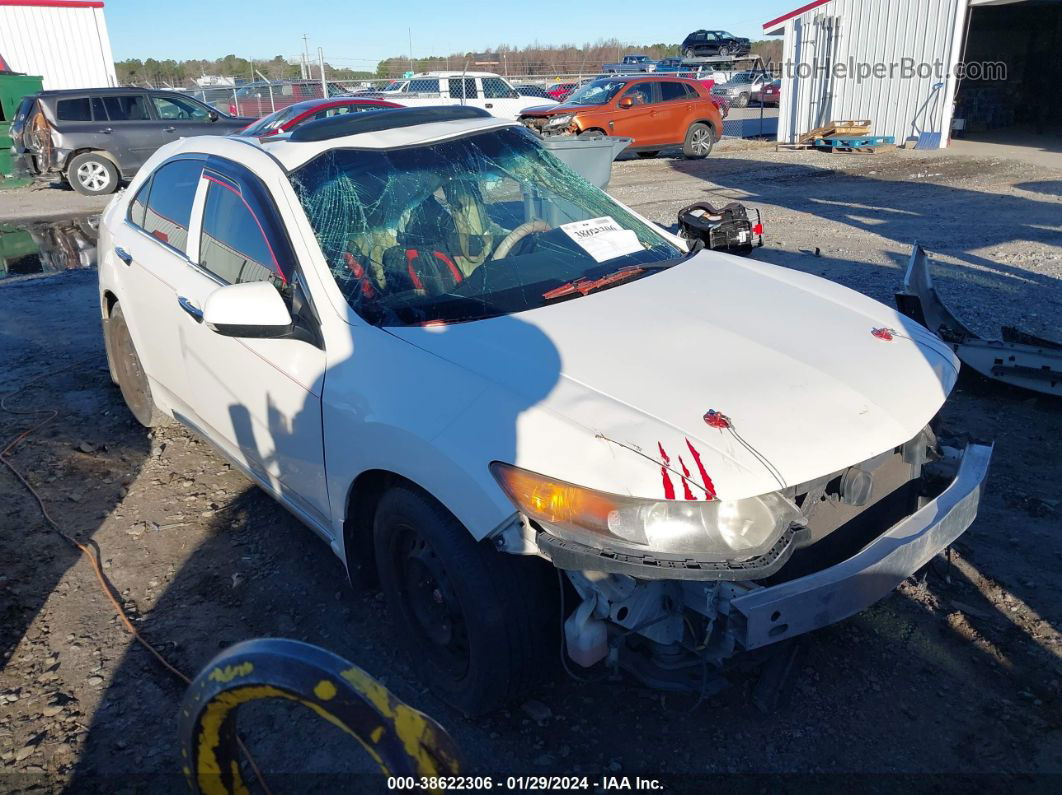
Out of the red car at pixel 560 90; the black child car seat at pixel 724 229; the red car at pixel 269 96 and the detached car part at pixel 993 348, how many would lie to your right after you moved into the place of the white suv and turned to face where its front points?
2

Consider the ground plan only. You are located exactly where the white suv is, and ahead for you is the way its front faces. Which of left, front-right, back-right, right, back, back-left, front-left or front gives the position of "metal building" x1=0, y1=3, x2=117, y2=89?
back

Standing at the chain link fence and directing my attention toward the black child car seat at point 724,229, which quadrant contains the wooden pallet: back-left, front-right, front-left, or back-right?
front-left

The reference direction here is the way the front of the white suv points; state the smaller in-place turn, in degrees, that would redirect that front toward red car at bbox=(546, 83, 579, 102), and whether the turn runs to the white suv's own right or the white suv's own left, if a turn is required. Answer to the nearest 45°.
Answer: approximately 45° to the white suv's own left

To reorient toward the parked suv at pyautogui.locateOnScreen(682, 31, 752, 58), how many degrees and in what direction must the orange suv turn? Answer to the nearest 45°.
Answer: approximately 135° to its right

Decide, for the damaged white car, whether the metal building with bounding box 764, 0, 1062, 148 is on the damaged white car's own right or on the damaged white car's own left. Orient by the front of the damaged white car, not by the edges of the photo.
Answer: on the damaged white car's own left

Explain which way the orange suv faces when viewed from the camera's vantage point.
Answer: facing the viewer and to the left of the viewer

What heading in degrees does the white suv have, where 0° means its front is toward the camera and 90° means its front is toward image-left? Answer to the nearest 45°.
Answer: approximately 270°

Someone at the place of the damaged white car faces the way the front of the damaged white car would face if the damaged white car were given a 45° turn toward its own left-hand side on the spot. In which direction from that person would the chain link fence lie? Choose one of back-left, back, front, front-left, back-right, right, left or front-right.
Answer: left

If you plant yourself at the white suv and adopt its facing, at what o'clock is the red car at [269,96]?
The red car is roughly at 7 o'clock from the white suv.

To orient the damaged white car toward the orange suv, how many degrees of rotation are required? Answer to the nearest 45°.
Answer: approximately 135° to its left

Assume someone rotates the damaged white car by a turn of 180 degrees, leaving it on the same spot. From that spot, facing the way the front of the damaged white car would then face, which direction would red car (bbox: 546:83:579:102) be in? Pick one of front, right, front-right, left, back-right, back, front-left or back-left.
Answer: front-right

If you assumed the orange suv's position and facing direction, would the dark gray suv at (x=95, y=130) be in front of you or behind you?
in front
